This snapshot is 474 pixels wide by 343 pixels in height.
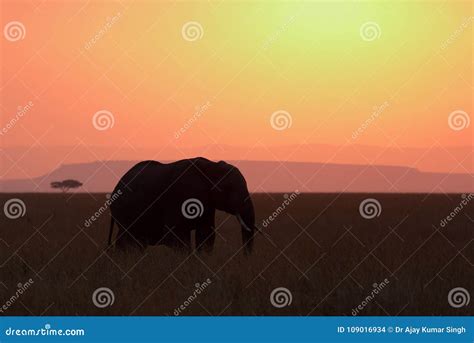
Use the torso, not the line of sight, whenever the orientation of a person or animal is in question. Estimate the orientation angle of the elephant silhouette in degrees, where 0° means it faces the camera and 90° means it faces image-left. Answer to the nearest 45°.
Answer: approximately 270°
